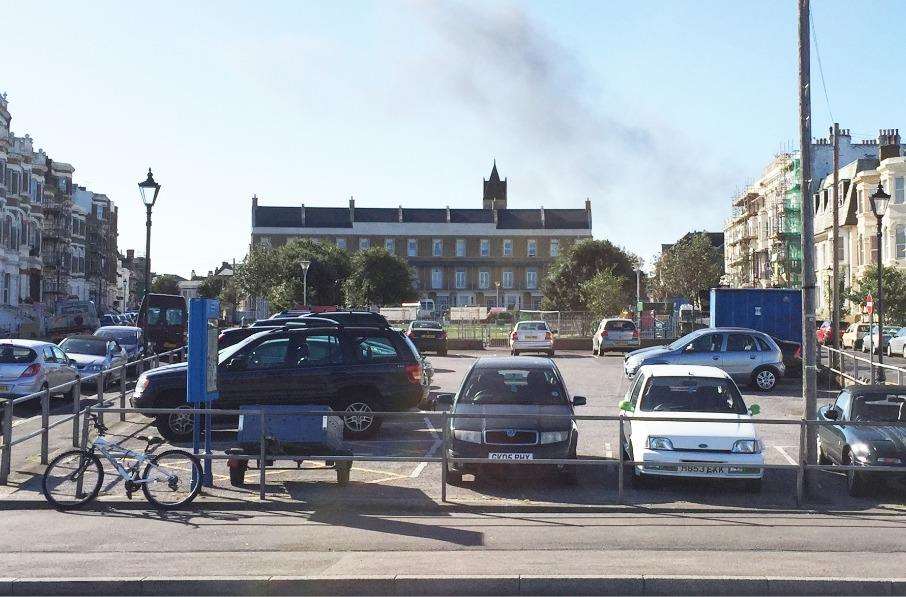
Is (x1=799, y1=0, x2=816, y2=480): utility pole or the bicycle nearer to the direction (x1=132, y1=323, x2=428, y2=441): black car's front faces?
the bicycle

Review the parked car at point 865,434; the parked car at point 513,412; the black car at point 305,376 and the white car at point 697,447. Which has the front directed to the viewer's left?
the black car

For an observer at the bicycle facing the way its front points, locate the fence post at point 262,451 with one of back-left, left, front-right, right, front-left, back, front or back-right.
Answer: back

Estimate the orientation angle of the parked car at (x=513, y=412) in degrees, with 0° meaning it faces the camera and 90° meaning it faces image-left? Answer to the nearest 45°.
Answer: approximately 0°

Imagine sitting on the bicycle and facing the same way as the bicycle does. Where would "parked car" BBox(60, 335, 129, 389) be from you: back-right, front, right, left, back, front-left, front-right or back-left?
right

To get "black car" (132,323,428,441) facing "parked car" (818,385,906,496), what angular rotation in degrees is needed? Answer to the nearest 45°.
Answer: approximately 135° to its left

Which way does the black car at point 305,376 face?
to the viewer's left

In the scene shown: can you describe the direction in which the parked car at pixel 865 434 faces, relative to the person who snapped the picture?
facing the viewer and to the right of the viewer

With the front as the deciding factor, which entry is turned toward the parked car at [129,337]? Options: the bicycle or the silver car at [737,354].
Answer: the silver car

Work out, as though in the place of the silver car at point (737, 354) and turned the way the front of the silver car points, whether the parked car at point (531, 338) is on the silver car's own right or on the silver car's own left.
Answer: on the silver car's own right

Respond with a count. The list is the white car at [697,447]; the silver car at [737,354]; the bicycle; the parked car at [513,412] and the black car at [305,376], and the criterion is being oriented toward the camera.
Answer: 2

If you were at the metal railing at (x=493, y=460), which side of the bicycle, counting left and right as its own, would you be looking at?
back

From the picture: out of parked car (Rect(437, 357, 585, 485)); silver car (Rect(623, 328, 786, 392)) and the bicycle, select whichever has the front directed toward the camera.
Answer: the parked car

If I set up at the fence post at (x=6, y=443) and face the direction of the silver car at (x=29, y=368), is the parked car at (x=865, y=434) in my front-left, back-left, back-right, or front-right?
back-right

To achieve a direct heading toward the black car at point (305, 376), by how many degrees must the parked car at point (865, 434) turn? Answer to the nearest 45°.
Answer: approximately 135° to its right

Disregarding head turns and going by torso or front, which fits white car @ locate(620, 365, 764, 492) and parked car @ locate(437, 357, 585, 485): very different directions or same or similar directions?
same or similar directions

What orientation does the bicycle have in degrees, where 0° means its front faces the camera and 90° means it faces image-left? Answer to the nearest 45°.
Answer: approximately 90°

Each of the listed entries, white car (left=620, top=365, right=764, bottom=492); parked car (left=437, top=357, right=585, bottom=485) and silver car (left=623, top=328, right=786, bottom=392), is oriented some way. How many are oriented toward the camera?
2

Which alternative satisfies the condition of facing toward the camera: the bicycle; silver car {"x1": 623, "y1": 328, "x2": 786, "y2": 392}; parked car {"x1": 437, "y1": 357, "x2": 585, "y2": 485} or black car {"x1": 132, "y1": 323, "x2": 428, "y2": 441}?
the parked car

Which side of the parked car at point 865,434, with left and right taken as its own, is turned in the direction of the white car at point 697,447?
right
